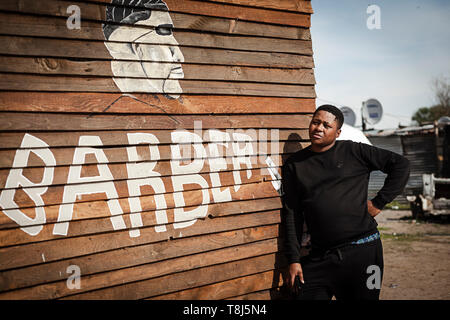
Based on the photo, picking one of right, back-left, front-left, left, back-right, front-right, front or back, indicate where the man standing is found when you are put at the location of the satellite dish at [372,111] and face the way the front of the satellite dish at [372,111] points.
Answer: front-right

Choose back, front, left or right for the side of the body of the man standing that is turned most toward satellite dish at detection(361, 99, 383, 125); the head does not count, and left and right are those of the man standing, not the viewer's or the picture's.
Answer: back

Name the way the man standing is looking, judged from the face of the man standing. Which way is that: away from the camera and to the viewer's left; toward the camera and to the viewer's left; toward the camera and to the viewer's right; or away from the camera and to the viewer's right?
toward the camera and to the viewer's left

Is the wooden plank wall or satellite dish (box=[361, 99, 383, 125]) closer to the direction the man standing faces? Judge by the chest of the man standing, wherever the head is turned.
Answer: the wooden plank wall

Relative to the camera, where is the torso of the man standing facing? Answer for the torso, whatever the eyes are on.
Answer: toward the camera

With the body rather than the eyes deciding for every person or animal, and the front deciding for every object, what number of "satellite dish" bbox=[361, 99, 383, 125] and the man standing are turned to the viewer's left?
0

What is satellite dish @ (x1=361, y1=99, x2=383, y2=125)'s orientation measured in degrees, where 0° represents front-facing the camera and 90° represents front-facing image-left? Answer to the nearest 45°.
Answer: approximately 315°

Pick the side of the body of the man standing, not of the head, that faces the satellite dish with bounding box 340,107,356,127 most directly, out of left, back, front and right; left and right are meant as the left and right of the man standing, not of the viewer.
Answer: back
